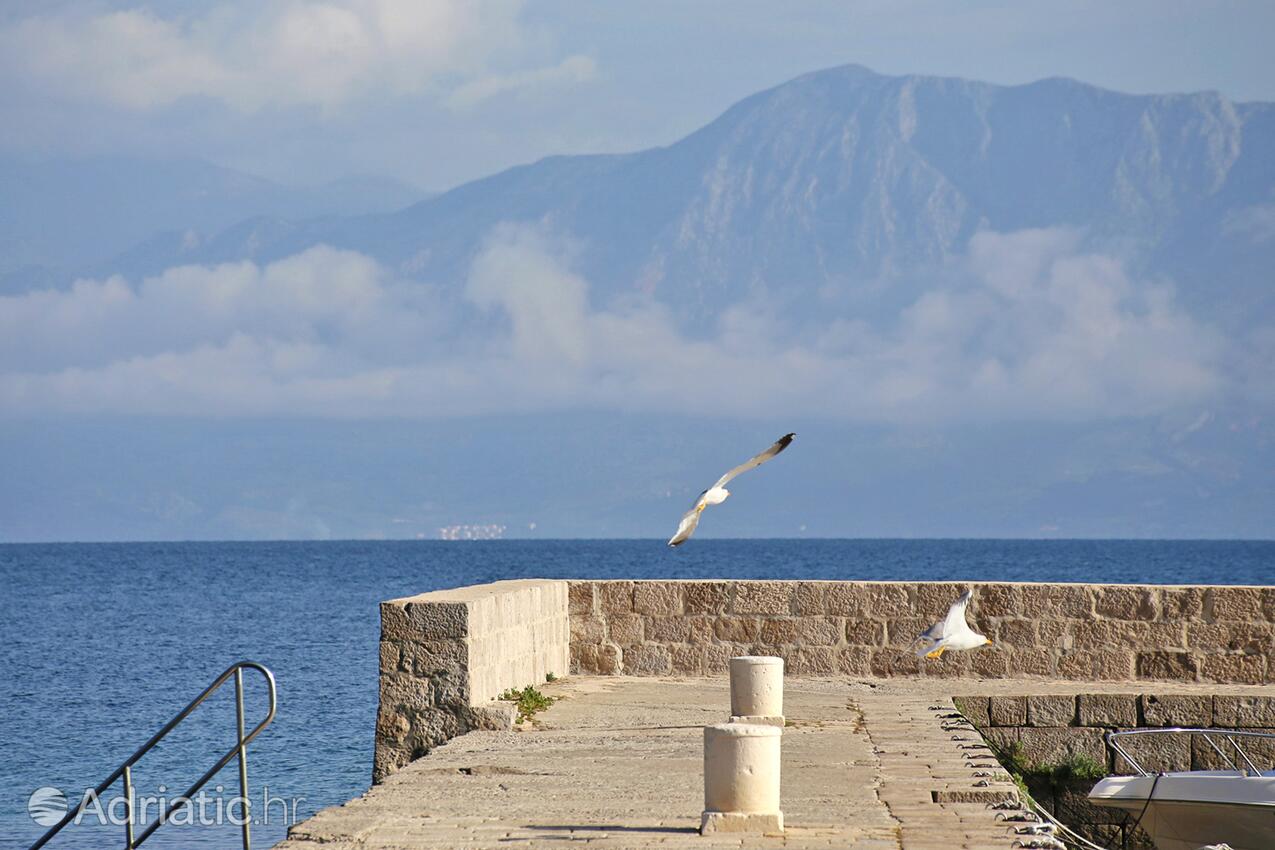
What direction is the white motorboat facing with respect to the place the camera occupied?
facing to the left of the viewer

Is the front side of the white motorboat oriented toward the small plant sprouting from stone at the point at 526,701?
yes
